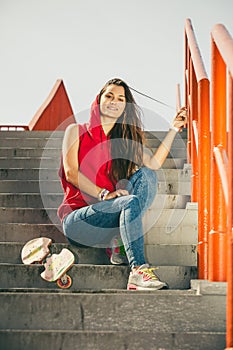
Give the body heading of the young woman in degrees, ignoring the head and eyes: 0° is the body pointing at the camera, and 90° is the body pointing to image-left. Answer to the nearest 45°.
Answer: approximately 315°

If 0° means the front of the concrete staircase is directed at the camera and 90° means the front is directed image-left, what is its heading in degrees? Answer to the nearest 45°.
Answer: approximately 0°
